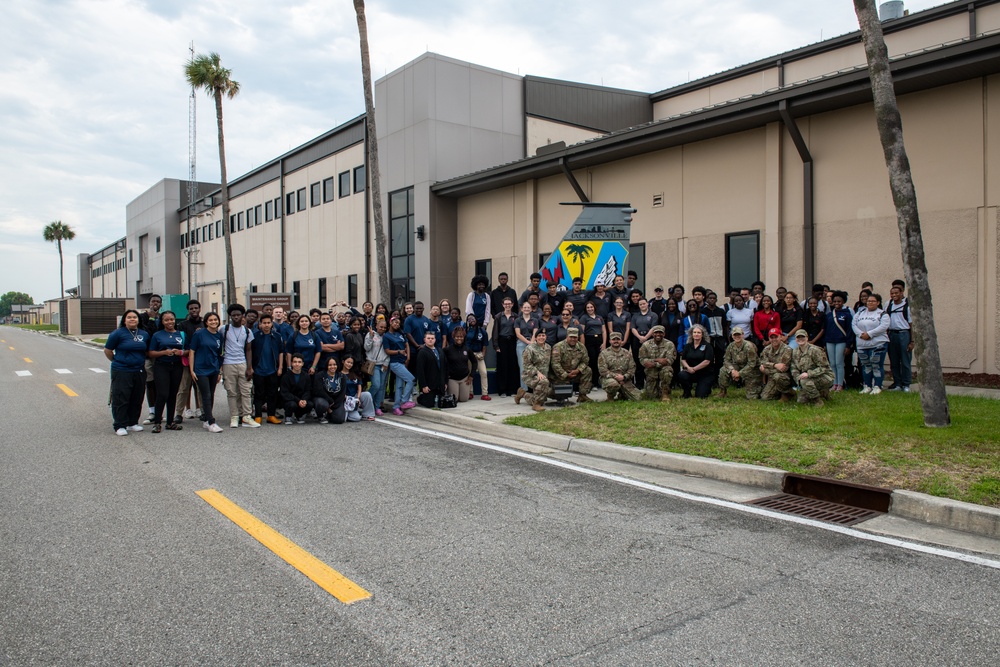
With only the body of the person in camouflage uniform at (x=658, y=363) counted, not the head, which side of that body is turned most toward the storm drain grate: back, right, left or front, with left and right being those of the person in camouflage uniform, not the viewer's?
front

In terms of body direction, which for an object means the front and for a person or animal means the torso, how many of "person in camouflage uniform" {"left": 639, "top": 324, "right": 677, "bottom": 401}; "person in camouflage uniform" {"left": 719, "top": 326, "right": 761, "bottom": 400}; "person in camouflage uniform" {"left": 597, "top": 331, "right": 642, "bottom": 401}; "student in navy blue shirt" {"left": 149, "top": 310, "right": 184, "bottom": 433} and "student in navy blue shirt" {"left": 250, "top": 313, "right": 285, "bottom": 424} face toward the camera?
5

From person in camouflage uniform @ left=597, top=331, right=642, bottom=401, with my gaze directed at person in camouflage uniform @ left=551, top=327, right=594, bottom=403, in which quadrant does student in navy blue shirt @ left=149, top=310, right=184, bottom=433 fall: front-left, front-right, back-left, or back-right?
front-left

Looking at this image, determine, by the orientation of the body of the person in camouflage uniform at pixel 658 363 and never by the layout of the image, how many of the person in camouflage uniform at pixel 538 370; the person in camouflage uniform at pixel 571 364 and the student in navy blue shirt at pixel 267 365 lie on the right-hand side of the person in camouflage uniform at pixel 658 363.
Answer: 3

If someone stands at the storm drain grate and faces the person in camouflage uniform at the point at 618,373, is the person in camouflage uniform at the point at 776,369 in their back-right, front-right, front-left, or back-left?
front-right

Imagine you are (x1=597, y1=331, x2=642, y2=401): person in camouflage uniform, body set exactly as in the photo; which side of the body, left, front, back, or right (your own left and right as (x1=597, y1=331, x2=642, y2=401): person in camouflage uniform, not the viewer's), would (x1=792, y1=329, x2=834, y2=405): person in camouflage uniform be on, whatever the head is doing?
left

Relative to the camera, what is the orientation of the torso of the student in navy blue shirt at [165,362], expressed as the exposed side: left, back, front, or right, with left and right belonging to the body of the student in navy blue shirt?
front

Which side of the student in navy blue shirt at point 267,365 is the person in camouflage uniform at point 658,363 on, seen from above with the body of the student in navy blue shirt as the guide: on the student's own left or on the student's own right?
on the student's own left

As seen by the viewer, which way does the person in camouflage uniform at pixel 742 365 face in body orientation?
toward the camera

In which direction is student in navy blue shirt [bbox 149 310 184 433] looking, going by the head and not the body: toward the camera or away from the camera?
toward the camera

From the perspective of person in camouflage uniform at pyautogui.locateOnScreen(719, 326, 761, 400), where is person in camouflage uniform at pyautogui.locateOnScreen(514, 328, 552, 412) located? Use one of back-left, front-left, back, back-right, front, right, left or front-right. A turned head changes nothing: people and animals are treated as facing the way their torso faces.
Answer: right

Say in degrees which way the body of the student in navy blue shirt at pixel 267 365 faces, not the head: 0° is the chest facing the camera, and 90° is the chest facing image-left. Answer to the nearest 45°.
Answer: approximately 0°

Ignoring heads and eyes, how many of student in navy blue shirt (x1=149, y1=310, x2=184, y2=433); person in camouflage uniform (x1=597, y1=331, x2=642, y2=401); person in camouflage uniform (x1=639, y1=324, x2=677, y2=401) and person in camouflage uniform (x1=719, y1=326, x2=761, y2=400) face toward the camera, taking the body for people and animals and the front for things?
4

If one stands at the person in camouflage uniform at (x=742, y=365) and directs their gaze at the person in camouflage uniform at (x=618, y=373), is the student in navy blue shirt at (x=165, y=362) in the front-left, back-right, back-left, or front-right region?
front-left

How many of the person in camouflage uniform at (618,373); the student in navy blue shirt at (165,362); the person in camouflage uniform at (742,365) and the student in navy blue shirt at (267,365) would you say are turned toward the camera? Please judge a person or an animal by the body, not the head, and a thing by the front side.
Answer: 4

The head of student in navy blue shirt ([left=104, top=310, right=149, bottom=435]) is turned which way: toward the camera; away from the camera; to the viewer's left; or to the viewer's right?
toward the camera

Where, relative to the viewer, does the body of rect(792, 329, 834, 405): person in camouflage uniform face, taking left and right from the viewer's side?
facing the viewer and to the left of the viewer

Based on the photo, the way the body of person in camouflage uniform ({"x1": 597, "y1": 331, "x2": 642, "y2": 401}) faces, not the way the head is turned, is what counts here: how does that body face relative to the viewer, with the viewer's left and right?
facing the viewer

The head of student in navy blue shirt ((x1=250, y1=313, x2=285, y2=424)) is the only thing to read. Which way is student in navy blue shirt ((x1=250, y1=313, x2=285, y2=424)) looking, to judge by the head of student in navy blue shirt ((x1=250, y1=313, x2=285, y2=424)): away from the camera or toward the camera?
toward the camera

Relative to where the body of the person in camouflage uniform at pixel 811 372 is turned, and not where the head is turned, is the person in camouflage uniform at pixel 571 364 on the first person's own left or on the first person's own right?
on the first person's own right
